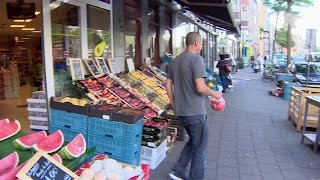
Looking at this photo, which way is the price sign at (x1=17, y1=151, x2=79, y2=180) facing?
toward the camera

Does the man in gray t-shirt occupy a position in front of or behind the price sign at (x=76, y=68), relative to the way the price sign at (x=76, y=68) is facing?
in front

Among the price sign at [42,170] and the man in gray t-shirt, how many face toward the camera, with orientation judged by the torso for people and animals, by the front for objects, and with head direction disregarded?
1

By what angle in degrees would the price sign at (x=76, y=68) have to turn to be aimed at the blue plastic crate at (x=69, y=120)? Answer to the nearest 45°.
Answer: approximately 45° to its right

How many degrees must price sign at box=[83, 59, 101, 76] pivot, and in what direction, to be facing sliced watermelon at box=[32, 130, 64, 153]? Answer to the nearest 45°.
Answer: approximately 45° to its right

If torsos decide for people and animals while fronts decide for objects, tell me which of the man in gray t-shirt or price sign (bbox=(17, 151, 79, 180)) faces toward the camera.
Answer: the price sign

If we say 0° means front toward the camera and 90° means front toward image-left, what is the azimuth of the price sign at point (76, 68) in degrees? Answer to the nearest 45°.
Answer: approximately 315°

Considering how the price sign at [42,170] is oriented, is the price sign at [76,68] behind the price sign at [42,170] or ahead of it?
behind

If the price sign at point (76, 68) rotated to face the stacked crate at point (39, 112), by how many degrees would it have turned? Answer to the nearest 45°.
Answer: approximately 90° to its right

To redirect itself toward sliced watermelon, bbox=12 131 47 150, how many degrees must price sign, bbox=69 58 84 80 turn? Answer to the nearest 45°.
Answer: approximately 45° to its right

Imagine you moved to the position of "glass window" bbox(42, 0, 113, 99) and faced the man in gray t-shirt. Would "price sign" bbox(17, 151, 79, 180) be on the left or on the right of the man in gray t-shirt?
right

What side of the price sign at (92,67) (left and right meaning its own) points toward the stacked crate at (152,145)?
front

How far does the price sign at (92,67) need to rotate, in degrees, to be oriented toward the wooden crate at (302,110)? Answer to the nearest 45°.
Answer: approximately 45° to its left

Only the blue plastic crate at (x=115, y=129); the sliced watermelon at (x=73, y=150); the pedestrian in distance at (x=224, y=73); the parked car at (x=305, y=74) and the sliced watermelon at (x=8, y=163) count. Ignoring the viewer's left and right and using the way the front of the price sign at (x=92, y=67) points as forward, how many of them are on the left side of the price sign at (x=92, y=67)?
2

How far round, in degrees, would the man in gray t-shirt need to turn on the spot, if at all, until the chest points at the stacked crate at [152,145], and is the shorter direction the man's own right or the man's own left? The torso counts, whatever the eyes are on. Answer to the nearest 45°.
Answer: approximately 90° to the man's own left

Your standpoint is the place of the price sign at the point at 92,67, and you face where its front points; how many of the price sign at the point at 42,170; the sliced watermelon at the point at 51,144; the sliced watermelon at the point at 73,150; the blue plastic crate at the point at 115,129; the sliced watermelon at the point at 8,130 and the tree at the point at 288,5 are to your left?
1

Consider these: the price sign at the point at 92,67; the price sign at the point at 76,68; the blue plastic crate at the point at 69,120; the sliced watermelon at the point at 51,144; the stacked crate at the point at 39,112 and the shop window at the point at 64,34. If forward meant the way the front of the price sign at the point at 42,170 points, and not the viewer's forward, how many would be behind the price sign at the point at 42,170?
6
